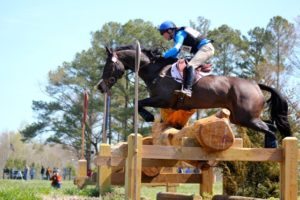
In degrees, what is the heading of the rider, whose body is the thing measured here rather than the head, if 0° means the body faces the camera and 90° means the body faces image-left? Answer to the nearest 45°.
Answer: approximately 90°

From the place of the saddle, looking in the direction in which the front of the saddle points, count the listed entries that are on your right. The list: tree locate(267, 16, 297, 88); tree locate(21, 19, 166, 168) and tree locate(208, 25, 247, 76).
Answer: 3

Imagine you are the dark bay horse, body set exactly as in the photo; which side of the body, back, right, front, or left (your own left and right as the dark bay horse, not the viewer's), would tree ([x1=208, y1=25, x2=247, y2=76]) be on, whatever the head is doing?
right

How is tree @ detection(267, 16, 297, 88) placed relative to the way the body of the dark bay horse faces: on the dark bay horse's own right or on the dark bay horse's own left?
on the dark bay horse's own right

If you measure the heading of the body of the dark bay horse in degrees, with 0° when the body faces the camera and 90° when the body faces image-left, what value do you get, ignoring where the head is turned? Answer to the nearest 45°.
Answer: approximately 90°

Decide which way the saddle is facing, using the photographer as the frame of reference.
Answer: facing to the left of the viewer

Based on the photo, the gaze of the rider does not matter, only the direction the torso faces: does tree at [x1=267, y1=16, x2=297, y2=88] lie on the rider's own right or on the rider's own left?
on the rider's own right

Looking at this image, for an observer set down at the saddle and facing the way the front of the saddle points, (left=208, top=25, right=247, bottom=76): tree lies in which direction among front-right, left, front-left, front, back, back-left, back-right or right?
right

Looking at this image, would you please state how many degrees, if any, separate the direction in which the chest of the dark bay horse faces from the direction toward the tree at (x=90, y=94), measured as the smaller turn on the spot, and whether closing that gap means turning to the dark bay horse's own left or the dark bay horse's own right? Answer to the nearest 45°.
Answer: approximately 90° to the dark bay horse's own right

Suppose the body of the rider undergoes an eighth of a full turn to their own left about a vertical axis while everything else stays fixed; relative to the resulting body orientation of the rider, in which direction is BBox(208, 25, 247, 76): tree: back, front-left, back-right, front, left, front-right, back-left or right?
back-right
